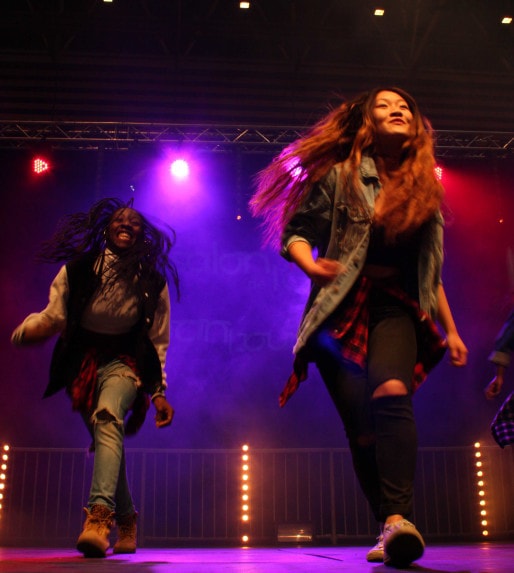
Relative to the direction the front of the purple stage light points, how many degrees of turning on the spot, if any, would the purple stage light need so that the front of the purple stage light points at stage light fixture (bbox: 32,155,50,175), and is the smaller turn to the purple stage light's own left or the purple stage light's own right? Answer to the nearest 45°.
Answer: approximately 90° to the purple stage light's own right

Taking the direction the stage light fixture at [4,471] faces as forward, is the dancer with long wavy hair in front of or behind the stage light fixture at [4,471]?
in front

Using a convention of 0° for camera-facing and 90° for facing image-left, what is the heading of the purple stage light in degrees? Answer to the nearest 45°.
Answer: approximately 0°

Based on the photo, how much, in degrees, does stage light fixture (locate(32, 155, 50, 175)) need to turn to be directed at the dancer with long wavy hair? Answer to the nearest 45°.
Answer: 0° — it already faces them

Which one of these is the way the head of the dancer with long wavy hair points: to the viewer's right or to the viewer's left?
to the viewer's right

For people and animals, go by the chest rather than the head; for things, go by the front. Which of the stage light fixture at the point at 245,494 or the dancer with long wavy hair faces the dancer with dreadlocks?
the stage light fixture
